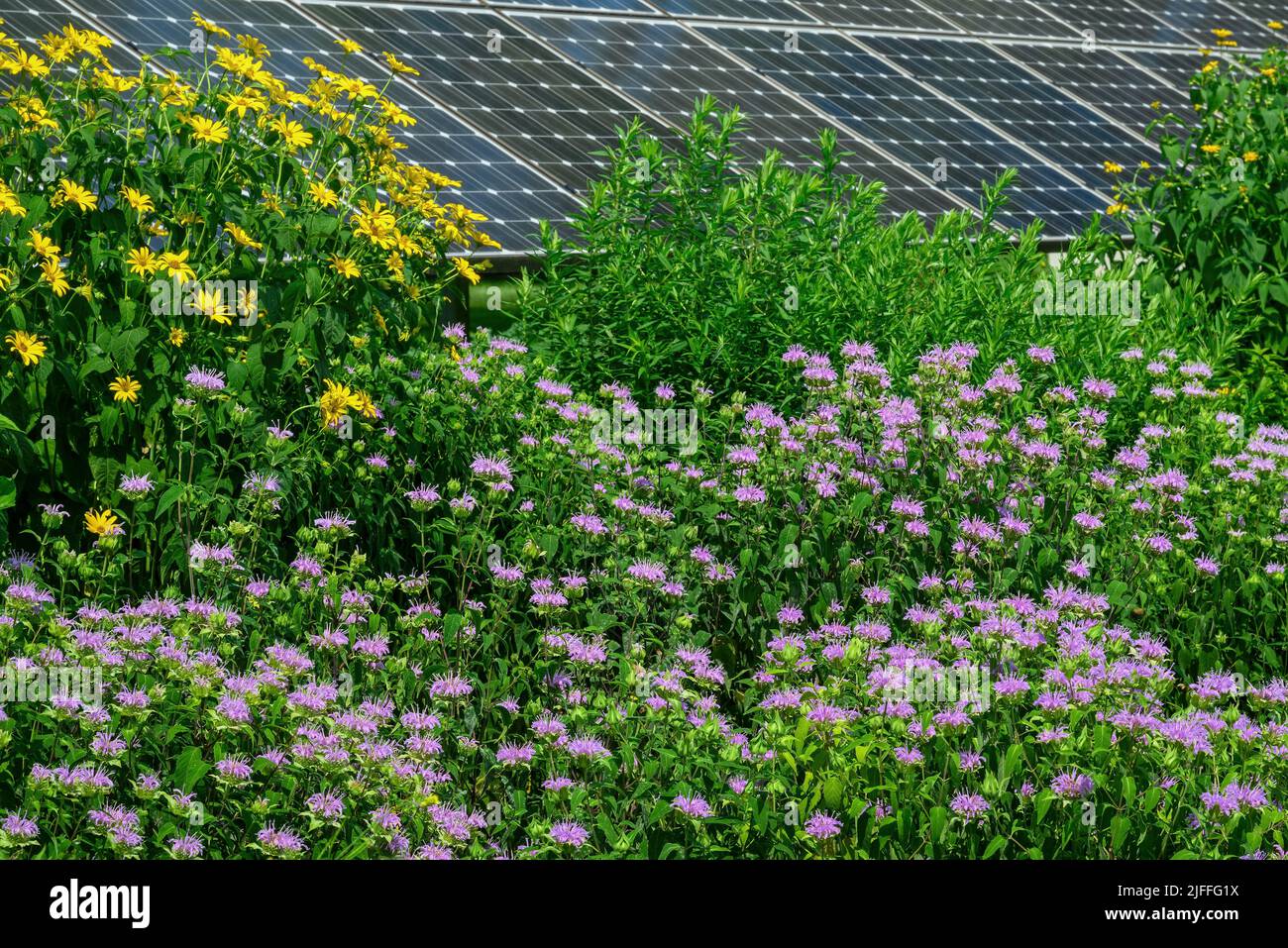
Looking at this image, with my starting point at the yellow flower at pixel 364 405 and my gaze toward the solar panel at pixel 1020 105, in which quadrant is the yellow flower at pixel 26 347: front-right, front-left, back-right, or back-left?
back-left

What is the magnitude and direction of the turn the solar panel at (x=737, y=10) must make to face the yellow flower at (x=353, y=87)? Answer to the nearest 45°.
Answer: approximately 45° to its right

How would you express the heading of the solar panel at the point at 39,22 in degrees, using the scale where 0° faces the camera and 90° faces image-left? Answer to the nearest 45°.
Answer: approximately 315°

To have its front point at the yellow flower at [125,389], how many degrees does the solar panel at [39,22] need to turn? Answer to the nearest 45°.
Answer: approximately 45° to its right

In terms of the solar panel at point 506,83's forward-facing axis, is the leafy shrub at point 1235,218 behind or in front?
in front

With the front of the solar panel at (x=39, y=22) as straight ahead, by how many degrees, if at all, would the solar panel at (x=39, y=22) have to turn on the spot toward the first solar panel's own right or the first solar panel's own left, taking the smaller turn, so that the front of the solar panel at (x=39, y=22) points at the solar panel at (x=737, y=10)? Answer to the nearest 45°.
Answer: approximately 90° to the first solar panel's own left

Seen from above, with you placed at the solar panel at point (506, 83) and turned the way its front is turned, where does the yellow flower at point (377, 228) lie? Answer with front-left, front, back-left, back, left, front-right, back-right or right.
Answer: front-right

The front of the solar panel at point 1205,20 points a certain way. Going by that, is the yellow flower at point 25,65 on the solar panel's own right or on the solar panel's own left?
on the solar panel's own right

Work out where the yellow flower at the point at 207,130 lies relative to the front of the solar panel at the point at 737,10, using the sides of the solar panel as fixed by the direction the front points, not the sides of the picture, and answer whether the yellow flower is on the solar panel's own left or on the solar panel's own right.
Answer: on the solar panel's own right

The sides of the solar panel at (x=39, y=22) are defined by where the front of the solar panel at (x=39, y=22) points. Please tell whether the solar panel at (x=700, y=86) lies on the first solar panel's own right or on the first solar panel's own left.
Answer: on the first solar panel's own left

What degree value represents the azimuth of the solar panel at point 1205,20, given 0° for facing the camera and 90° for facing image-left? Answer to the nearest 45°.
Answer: approximately 315°

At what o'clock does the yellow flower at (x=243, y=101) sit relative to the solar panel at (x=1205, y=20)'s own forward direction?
The yellow flower is roughly at 2 o'clock from the solar panel.
